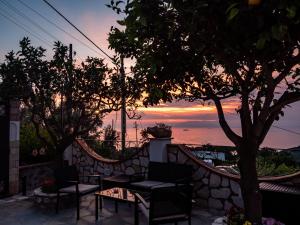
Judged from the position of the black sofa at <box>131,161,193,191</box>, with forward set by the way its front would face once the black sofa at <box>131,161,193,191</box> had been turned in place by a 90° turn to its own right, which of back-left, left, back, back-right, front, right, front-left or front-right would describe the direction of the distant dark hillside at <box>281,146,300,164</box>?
right

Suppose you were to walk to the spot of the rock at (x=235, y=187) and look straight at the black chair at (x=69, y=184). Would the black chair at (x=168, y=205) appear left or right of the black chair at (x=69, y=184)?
left

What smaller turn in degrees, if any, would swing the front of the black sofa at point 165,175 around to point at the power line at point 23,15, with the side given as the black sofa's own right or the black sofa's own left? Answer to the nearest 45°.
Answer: approximately 90° to the black sofa's own right

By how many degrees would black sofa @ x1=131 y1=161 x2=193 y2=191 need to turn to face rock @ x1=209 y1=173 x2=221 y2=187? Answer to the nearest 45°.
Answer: approximately 135° to its left

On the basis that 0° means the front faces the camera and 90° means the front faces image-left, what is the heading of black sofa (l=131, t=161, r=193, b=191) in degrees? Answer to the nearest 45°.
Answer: approximately 45°

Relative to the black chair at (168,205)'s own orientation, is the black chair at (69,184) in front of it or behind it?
in front

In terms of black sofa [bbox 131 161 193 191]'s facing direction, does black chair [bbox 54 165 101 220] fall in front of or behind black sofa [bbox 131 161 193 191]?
in front

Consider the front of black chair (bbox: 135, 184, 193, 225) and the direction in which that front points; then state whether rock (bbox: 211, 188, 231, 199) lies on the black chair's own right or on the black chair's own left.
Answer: on the black chair's own right

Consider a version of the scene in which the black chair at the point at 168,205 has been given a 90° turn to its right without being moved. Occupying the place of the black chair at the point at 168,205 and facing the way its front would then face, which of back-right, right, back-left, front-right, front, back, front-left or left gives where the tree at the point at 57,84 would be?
left

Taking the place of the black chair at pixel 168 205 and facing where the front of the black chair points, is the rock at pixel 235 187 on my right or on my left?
on my right
